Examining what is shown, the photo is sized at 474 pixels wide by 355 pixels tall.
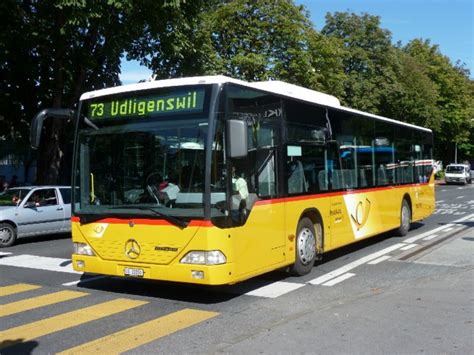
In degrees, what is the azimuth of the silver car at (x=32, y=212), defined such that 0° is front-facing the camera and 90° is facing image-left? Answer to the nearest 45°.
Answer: approximately 45°

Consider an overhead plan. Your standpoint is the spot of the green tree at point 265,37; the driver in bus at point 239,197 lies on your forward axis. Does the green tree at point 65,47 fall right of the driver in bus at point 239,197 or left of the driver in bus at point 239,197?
right

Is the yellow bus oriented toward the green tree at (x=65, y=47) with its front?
no

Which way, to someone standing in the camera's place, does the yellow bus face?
facing the viewer and to the left of the viewer

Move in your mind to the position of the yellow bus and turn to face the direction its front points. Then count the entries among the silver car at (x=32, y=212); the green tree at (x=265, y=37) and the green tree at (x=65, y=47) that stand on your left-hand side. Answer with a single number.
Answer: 0

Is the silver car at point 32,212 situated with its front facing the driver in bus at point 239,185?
no

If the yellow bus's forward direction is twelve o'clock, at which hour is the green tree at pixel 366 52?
The green tree is roughly at 5 o'clock from the yellow bus.

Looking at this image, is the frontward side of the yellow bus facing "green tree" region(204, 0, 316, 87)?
no

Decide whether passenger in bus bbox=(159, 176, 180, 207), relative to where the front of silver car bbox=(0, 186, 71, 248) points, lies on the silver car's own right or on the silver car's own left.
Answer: on the silver car's own left

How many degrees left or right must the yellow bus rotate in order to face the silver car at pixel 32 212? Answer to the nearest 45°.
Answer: approximately 90° to its right

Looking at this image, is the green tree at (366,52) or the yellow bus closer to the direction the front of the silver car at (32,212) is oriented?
the yellow bus
